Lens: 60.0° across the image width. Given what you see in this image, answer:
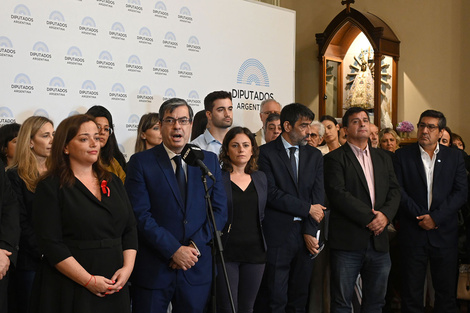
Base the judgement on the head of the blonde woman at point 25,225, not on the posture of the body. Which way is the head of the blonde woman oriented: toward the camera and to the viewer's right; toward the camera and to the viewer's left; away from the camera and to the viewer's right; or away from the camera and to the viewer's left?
toward the camera and to the viewer's right

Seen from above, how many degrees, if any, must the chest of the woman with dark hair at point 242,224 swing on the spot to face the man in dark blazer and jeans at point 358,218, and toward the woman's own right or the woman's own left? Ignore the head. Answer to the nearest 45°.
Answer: approximately 135° to the woman's own left

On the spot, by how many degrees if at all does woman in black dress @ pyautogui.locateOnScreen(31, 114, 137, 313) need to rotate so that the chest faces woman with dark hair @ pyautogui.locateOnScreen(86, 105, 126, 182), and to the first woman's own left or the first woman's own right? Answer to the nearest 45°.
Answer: approximately 135° to the first woman's own left

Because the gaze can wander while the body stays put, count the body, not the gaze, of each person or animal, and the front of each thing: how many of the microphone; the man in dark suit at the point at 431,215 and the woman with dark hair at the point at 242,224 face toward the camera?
2

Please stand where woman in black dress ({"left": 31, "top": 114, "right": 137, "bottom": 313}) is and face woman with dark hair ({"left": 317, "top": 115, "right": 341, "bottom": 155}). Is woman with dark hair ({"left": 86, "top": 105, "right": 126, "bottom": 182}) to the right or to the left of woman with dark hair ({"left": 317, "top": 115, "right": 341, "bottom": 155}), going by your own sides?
left

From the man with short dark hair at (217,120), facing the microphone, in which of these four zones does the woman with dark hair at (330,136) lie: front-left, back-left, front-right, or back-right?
back-left

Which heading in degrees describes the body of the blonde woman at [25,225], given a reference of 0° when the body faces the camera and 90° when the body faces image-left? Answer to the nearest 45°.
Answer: approximately 315°
